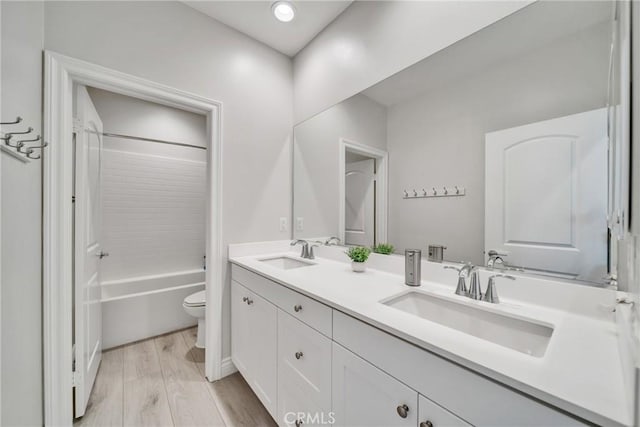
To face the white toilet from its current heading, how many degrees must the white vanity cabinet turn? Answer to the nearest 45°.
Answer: approximately 90° to its right

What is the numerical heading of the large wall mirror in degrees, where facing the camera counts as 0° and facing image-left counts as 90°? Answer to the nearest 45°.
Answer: approximately 45°

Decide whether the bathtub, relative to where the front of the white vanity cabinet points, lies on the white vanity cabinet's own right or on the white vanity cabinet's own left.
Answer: on the white vanity cabinet's own right

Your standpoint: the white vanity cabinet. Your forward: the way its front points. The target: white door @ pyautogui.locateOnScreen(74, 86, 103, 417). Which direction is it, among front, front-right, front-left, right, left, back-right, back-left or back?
front-right
